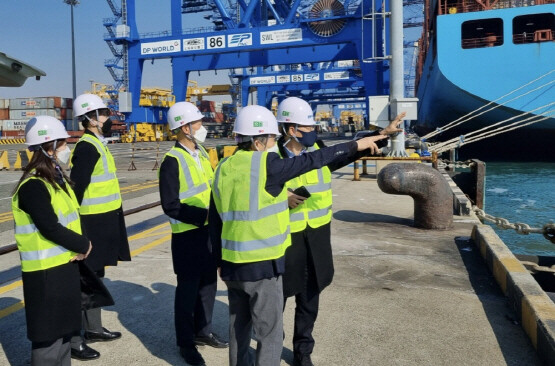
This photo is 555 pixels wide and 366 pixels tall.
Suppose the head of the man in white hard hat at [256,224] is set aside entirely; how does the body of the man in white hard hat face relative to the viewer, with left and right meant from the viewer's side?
facing away from the viewer and to the right of the viewer

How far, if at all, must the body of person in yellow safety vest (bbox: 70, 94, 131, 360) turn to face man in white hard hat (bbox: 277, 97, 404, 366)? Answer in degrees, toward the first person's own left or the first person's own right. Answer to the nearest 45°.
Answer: approximately 45° to the first person's own right

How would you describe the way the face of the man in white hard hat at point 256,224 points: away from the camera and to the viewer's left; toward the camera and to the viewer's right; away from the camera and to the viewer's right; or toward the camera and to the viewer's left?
away from the camera and to the viewer's right

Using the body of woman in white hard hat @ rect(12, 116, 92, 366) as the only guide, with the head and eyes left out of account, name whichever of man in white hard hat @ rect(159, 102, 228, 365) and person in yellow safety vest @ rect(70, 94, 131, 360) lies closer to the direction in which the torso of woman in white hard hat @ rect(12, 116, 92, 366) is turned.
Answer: the man in white hard hat

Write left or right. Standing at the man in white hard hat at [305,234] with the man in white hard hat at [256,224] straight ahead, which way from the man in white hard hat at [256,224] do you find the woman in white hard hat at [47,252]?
right

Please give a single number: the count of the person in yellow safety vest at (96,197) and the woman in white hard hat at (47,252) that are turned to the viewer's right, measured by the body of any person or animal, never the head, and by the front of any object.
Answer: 2

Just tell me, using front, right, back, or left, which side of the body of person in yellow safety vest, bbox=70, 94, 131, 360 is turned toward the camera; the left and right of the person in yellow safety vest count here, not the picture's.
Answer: right

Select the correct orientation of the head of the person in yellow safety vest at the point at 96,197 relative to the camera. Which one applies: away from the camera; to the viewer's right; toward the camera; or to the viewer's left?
to the viewer's right

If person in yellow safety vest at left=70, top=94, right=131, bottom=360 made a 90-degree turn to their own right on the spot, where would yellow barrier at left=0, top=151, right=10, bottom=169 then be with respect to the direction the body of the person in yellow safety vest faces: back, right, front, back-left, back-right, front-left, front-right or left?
back

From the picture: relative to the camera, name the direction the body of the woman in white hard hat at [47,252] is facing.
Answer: to the viewer's right
